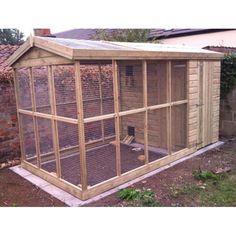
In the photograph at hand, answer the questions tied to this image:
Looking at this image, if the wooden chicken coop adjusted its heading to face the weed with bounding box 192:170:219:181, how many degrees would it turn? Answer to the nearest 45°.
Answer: approximately 45° to its left

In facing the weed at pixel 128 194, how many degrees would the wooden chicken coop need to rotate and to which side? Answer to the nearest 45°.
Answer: approximately 45° to its right

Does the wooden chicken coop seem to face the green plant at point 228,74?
no

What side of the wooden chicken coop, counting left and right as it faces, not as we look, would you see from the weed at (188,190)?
front

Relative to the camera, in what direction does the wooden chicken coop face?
facing the viewer and to the right of the viewer

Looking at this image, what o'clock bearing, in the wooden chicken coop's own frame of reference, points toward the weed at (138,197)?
The weed is roughly at 1 o'clock from the wooden chicken coop.

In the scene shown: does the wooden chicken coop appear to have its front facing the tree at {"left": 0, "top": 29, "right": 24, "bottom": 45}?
no
